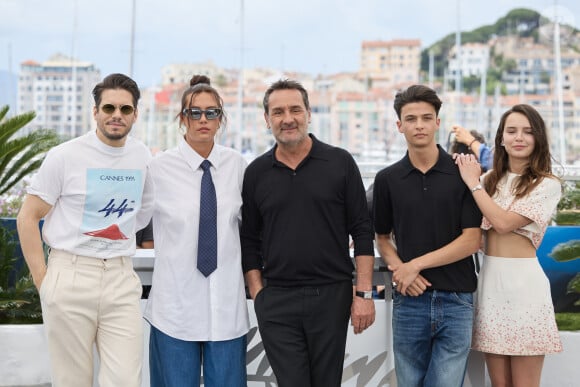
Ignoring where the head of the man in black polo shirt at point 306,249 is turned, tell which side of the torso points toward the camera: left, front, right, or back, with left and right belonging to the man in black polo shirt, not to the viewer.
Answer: front

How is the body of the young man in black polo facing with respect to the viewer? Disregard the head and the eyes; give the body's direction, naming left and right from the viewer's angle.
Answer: facing the viewer

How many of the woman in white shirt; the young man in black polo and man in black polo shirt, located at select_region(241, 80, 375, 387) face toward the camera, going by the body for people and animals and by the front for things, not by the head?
3

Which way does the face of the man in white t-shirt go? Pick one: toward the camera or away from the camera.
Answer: toward the camera

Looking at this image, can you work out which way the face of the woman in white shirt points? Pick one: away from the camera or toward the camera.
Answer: toward the camera

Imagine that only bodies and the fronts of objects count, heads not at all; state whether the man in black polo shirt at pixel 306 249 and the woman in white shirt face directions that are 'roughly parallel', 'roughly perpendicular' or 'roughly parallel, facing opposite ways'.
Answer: roughly parallel
